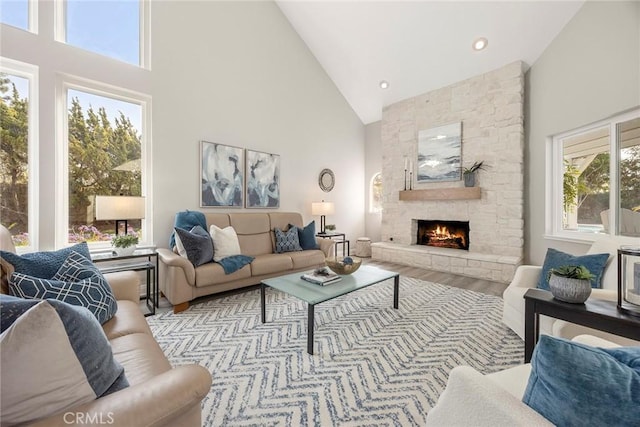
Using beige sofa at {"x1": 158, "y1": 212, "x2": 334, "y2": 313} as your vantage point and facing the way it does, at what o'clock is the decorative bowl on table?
The decorative bowl on table is roughly at 12 o'clock from the beige sofa.

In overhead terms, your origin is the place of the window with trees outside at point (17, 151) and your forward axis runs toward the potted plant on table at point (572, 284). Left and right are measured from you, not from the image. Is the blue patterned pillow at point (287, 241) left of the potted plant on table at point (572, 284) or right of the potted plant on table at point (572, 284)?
left

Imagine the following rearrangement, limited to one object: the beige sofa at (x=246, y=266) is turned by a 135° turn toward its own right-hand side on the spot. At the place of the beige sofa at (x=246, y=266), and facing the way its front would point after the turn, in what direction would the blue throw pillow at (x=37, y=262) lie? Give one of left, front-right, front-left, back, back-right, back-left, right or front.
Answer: front-left

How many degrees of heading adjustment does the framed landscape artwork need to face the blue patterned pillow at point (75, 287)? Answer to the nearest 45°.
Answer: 0° — it already faces it

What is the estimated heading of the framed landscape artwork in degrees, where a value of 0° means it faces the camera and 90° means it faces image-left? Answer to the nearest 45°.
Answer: approximately 45°
